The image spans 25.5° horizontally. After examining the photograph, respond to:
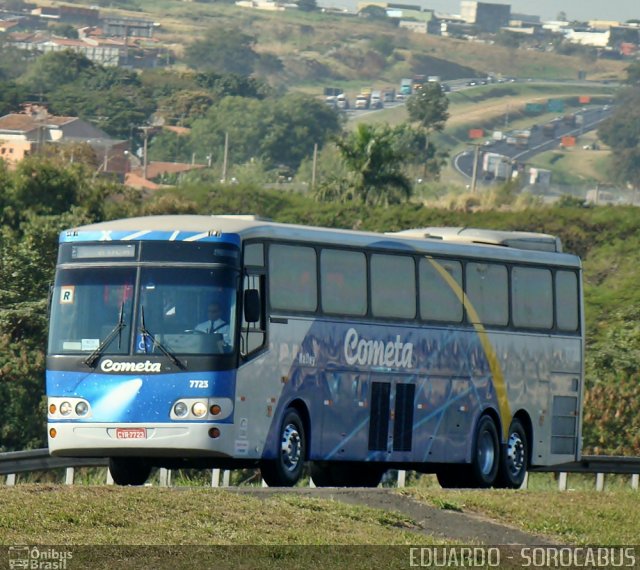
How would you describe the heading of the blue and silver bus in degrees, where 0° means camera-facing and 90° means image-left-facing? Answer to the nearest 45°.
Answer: approximately 45°
